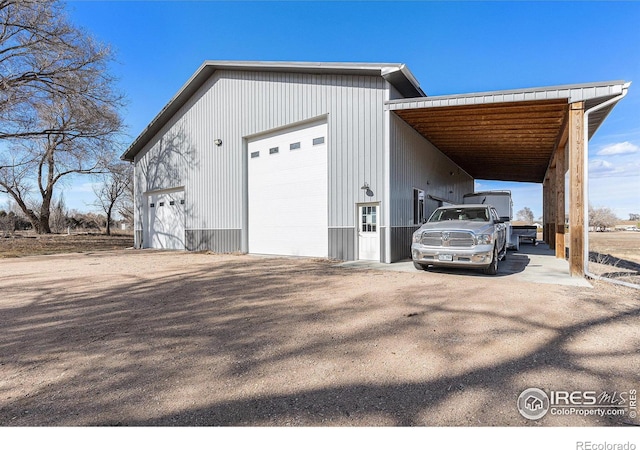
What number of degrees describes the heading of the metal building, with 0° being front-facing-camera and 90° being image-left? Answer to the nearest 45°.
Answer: approximately 45°
